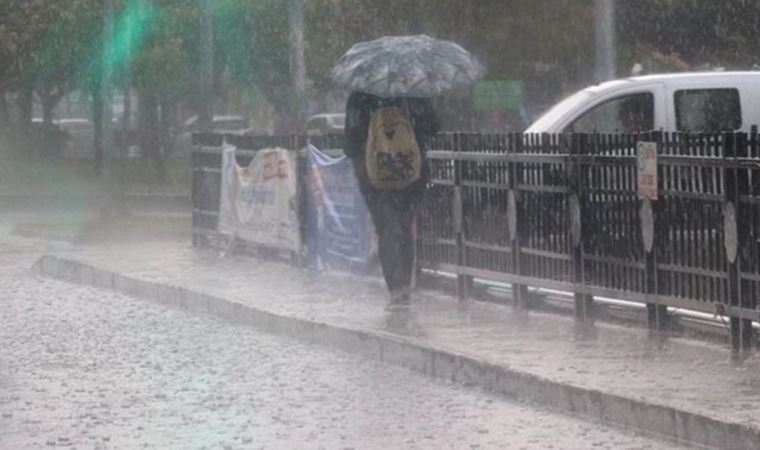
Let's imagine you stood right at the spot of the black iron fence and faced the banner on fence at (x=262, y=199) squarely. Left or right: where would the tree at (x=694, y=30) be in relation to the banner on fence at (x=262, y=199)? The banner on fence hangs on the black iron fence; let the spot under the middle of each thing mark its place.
right

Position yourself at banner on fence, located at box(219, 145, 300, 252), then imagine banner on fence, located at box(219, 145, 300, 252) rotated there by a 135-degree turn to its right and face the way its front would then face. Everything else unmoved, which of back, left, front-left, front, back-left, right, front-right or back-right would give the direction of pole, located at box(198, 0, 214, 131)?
front

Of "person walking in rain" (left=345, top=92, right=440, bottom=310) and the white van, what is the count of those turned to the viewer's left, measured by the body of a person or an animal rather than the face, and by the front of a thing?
1

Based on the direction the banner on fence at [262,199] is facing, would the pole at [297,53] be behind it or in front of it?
behind

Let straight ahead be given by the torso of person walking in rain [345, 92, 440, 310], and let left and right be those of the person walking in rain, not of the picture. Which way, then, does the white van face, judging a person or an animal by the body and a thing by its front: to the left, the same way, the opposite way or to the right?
to the left

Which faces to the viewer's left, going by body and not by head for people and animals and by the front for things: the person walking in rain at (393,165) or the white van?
the white van

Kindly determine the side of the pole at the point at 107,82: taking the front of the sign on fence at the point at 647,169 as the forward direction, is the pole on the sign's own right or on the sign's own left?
on the sign's own right

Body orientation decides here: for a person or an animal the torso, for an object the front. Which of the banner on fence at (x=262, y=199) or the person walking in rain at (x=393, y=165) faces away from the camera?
the person walking in rain

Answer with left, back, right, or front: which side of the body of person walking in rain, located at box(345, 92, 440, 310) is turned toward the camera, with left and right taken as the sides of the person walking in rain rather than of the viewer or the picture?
back

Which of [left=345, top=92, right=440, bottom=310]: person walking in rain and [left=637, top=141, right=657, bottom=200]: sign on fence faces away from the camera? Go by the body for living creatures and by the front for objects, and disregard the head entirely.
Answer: the person walking in rain

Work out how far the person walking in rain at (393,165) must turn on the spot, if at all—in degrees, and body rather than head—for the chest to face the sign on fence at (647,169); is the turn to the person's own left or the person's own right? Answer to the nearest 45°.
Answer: approximately 135° to the person's own right

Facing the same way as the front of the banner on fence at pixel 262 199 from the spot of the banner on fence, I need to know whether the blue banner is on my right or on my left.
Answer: on my left

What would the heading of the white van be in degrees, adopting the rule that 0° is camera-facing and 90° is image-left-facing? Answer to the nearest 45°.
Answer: approximately 90°

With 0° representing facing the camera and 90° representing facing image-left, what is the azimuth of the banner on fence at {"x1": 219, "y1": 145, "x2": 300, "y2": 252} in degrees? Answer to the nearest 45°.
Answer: approximately 45°

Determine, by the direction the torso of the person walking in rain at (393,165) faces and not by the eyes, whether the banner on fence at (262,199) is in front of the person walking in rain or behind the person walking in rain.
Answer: in front

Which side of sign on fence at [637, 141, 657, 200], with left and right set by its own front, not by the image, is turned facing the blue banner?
right

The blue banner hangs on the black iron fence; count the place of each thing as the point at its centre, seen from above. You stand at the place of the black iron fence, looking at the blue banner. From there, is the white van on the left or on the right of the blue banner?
right
